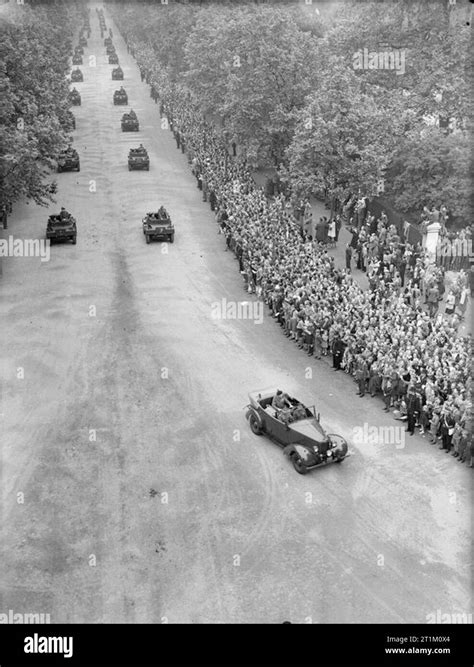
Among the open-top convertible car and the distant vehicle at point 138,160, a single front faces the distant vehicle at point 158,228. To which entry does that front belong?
the distant vehicle at point 138,160

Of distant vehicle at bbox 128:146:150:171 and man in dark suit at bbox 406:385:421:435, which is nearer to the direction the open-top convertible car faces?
the man in dark suit

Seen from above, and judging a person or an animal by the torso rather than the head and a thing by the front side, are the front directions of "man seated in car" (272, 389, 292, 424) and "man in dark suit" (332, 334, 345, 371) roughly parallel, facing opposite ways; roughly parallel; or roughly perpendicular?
roughly perpendicular

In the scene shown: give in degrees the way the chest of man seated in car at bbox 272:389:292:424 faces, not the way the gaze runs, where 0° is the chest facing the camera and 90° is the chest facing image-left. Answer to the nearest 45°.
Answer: approximately 315°

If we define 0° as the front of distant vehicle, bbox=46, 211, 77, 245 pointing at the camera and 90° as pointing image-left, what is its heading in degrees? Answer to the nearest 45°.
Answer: approximately 0°

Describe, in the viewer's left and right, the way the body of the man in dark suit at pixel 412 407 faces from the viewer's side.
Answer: facing the viewer and to the left of the viewer

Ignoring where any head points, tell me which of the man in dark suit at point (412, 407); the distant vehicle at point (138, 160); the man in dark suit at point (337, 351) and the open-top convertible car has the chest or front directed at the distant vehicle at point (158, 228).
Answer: the distant vehicle at point (138, 160)

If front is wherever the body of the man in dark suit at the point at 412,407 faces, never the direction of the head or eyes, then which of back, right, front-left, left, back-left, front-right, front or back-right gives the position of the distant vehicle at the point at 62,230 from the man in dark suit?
right

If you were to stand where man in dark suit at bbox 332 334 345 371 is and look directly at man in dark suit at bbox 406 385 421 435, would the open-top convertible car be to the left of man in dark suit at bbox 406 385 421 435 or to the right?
right

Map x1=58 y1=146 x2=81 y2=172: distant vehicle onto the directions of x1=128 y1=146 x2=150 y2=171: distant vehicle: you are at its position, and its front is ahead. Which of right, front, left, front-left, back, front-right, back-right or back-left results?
right

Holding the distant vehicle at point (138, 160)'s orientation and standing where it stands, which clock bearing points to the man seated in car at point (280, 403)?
The man seated in car is roughly at 12 o'clock from the distant vehicle.

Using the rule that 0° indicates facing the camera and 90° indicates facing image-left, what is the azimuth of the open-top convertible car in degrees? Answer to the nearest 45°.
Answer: approximately 315°

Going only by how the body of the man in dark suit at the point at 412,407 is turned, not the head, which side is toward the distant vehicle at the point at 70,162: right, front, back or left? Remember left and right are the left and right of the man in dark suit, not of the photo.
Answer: right

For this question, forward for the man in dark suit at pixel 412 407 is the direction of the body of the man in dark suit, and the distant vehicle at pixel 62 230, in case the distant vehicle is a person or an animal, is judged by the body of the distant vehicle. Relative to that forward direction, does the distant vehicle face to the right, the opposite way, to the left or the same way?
to the left

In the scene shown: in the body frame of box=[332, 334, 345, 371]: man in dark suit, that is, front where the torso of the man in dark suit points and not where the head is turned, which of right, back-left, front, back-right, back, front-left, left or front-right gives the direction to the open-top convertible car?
front-left

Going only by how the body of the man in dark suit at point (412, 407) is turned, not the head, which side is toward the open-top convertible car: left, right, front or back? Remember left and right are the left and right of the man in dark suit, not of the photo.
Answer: front

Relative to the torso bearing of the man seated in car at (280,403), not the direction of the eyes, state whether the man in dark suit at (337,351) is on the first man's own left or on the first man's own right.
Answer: on the first man's own left

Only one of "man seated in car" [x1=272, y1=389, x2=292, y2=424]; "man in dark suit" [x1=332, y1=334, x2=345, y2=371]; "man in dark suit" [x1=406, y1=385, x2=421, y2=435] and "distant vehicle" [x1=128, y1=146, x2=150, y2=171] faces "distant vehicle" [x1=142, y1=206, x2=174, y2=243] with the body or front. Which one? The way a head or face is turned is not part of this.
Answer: "distant vehicle" [x1=128, y1=146, x2=150, y2=171]
